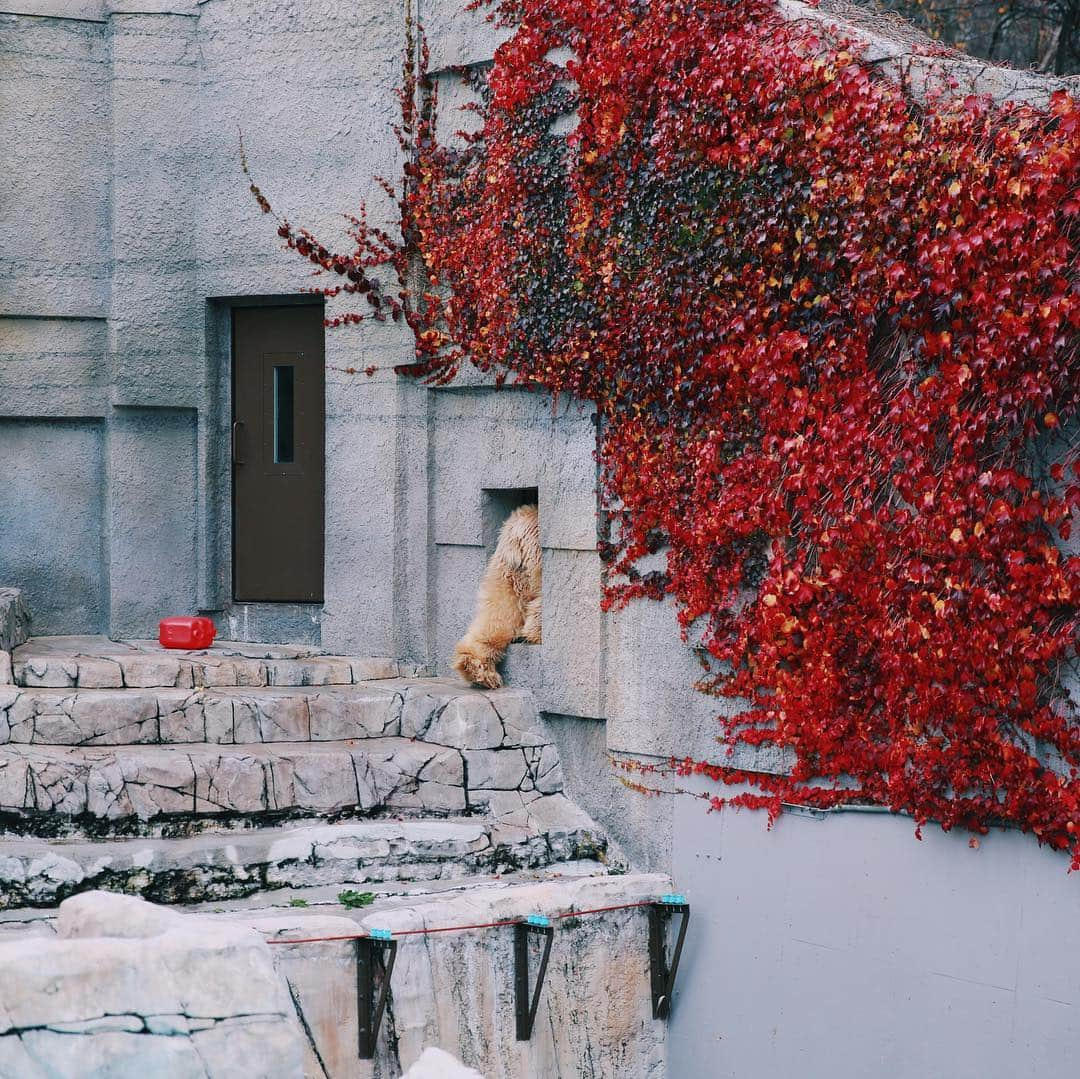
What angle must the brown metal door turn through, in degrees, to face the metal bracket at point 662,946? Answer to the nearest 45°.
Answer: approximately 45° to its left

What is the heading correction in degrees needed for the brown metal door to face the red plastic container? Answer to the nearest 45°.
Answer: approximately 45° to its right

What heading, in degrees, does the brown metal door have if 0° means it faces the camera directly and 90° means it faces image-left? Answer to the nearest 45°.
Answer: approximately 0°

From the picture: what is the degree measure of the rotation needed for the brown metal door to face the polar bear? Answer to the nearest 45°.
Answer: approximately 45° to its left
